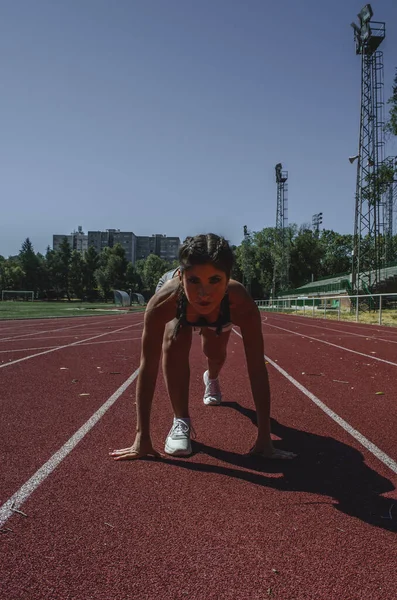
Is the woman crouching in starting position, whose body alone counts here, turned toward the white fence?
no

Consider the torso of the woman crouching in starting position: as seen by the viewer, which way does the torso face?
toward the camera
